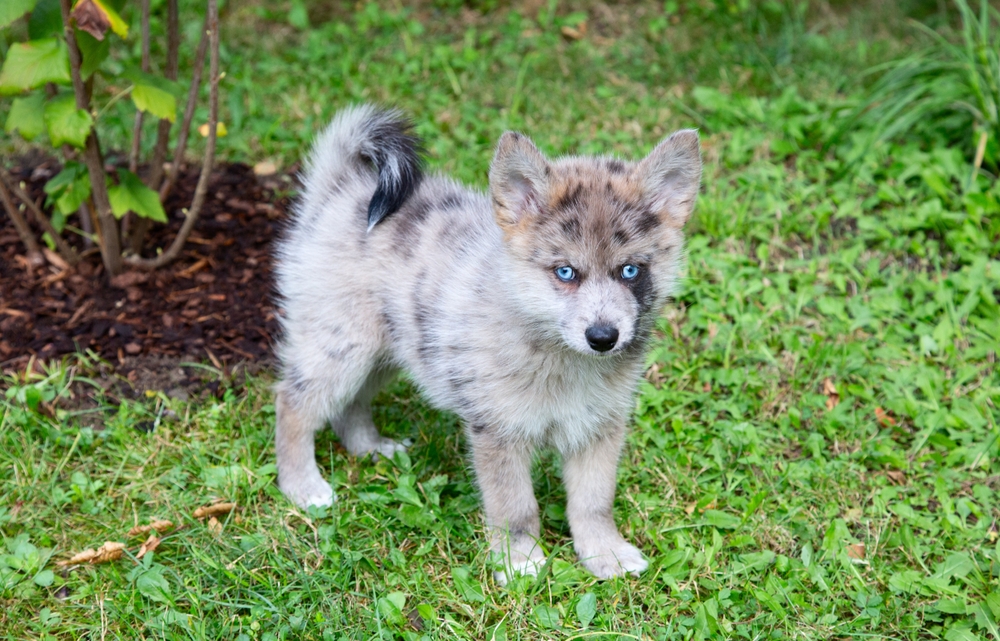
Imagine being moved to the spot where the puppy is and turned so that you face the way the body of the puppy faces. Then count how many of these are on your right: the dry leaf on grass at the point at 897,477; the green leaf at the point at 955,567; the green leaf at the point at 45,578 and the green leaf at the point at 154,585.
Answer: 2

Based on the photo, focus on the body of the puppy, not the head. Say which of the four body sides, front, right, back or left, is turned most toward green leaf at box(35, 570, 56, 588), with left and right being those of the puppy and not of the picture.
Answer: right

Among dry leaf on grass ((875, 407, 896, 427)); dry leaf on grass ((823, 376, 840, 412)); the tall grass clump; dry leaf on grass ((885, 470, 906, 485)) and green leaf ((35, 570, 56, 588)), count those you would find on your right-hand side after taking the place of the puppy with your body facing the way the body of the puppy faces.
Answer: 1

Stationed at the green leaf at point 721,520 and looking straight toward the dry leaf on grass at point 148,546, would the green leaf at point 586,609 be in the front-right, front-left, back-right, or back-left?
front-left

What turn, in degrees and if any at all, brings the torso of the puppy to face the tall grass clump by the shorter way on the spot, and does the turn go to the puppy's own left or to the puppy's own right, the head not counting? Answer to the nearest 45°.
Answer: approximately 90° to the puppy's own left

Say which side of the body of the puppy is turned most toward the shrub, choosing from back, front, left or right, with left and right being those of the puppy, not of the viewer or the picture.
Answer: back

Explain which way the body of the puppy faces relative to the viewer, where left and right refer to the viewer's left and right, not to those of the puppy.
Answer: facing the viewer and to the right of the viewer

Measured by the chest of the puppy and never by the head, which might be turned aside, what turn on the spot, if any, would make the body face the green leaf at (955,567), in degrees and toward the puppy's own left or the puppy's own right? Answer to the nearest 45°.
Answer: approximately 45° to the puppy's own left

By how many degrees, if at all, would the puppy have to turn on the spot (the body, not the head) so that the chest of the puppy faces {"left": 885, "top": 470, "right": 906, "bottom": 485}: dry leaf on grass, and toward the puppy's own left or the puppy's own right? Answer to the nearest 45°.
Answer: approximately 45° to the puppy's own left

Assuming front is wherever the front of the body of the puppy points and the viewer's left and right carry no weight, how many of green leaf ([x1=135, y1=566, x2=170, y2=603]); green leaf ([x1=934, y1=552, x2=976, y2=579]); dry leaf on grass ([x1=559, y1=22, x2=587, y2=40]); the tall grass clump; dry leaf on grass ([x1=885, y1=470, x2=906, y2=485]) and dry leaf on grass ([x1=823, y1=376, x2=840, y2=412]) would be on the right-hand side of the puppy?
1

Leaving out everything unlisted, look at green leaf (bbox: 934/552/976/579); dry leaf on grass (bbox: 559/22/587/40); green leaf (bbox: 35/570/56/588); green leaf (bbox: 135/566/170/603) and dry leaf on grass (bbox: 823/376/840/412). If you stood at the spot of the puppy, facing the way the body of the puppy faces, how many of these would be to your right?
2

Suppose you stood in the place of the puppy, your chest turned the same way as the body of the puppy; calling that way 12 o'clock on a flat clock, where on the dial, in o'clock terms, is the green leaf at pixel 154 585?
The green leaf is roughly at 3 o'clock from the puppy.

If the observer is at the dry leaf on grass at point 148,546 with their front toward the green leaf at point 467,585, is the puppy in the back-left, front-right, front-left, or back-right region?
front-left

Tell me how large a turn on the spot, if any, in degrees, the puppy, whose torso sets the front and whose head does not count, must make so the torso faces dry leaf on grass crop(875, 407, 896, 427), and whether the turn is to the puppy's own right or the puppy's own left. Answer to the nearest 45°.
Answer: approximately 45° to the puppy's own left
